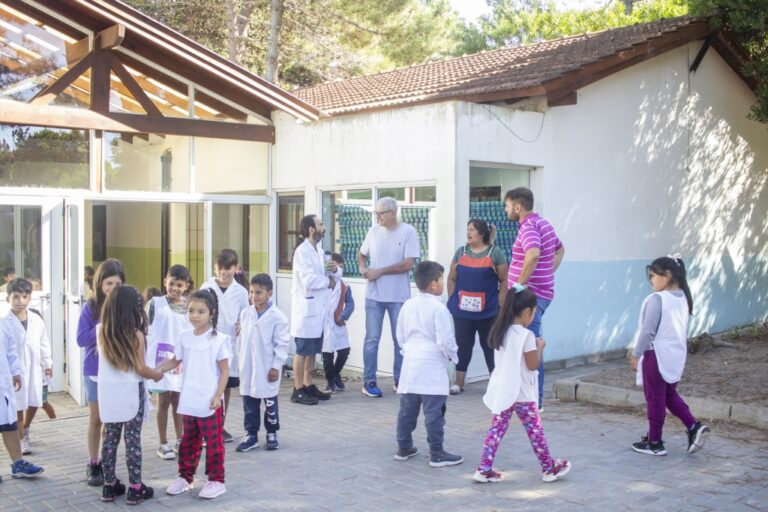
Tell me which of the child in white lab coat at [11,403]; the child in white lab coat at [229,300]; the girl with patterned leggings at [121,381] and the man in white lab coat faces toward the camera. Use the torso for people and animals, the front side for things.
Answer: the child in white lab coat at [229,300]

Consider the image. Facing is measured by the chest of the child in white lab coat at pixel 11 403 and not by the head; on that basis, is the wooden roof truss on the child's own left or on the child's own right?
on the child's own left

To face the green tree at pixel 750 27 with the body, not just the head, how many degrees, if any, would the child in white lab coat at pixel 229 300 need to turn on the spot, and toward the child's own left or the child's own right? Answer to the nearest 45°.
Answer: approximately 135° to the child's own left

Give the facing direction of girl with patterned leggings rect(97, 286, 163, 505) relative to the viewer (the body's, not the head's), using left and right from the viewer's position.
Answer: facing away from the viewer and to the right of the viewer

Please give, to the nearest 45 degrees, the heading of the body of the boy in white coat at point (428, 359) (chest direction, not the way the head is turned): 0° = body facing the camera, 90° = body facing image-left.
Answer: approximately 225°

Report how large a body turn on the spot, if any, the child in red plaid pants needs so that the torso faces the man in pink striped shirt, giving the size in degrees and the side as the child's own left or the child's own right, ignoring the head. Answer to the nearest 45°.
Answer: approximately 180°

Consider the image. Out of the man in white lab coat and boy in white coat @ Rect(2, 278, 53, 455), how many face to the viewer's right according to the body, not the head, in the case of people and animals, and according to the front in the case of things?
1

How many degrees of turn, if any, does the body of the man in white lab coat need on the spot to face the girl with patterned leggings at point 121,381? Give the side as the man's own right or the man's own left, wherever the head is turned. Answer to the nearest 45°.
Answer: approximately 90° to the man's own right
